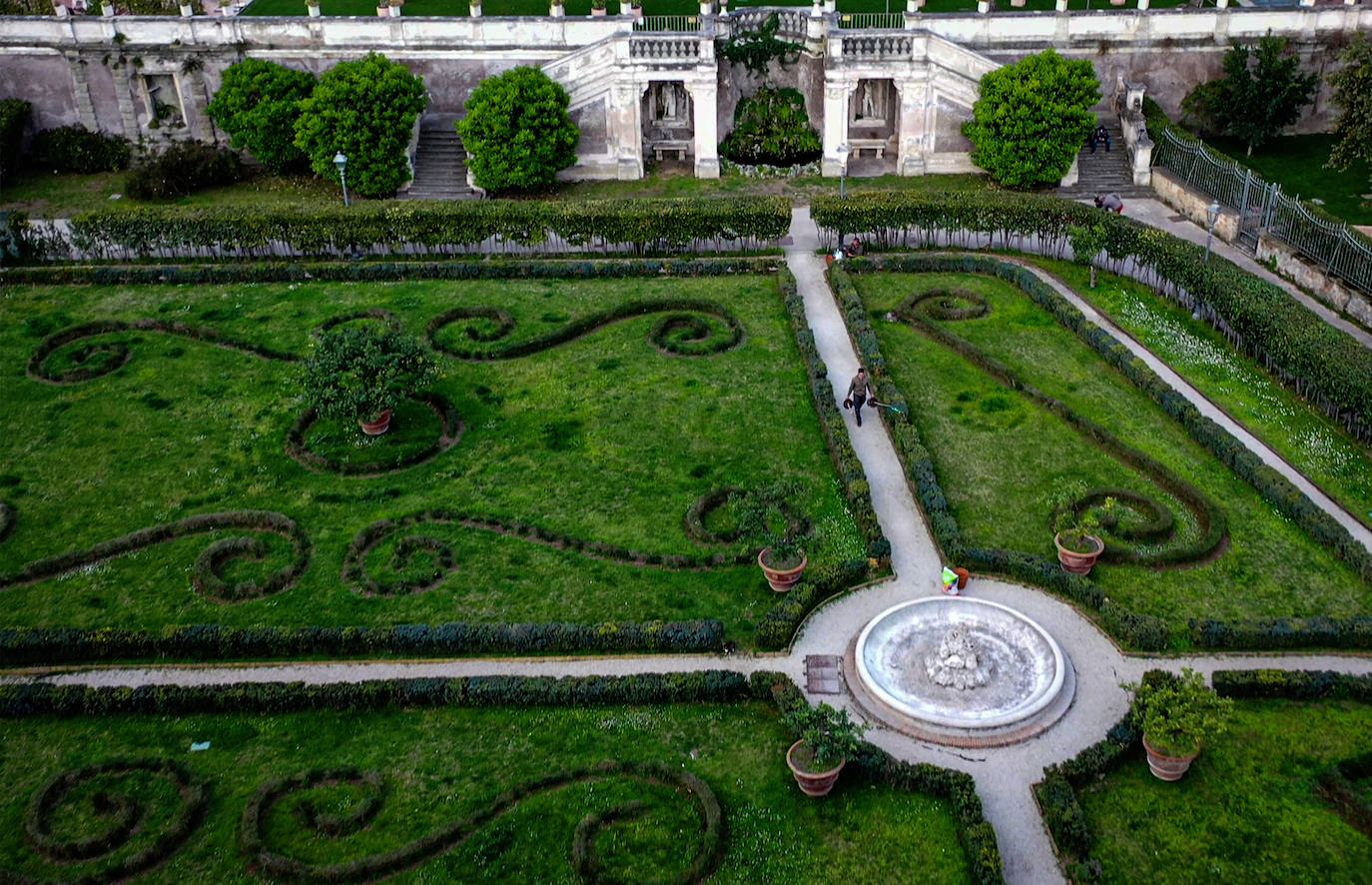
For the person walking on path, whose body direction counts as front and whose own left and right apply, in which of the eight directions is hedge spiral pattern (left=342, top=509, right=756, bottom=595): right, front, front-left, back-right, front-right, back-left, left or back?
front-right

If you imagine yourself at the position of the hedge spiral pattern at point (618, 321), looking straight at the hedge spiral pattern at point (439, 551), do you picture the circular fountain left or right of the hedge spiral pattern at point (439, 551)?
left

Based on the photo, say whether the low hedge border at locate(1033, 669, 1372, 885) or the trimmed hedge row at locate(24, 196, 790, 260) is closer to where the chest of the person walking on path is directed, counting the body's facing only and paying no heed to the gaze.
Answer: the low hedge border

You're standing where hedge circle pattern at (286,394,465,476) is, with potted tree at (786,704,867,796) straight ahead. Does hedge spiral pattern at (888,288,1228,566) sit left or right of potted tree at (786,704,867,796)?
left

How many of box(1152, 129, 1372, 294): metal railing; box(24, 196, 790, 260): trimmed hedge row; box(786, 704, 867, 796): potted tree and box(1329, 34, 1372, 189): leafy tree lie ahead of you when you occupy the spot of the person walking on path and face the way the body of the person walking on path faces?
1

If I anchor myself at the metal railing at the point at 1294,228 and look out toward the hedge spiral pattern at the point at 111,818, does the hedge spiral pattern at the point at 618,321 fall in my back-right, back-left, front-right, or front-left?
front-right

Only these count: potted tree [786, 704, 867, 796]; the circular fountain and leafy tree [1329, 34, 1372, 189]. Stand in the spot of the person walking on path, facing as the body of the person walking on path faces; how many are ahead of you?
2

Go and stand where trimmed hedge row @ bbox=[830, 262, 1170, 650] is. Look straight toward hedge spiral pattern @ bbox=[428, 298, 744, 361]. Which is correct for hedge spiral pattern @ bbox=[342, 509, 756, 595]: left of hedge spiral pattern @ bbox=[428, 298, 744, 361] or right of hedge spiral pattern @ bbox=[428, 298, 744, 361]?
left

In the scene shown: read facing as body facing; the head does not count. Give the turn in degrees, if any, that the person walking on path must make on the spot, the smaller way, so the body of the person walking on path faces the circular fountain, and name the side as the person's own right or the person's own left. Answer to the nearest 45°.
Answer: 0° — they already face it

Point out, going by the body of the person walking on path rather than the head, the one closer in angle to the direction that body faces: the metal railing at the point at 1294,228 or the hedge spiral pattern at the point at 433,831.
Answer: the hedge spiral pattern

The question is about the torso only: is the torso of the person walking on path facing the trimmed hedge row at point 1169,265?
no

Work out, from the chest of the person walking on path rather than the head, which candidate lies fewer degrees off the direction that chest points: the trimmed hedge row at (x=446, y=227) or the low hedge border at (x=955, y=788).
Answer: the low hedge border

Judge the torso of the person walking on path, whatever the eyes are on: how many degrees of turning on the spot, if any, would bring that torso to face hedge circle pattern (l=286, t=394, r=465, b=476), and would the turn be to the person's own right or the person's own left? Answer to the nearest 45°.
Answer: approximately 90° to the person's own right

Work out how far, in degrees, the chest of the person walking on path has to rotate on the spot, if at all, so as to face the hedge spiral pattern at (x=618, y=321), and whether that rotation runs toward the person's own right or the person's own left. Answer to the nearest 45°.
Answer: approximately 135° to the person's own right

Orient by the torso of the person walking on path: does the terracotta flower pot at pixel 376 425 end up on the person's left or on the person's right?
on the person's right

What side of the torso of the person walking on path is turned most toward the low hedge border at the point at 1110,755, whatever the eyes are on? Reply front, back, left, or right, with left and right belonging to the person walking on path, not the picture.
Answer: front

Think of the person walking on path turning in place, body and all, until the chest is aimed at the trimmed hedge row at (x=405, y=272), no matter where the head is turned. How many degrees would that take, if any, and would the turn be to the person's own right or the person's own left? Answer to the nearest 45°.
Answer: approximately 135° to the person's own right

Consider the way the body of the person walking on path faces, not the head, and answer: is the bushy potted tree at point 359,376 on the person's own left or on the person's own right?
on the person's own right

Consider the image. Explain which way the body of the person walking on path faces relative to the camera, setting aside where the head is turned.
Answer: toward the camera

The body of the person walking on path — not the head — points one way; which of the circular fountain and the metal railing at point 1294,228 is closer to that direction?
the circular fountain
